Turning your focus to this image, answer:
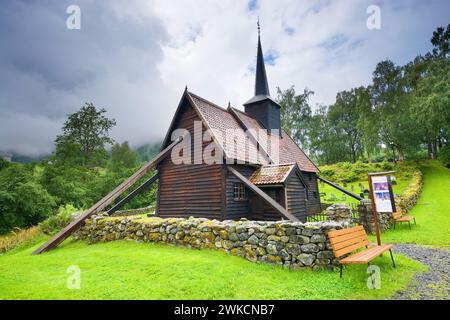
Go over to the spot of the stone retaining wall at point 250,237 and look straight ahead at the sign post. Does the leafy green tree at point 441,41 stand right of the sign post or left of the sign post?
left

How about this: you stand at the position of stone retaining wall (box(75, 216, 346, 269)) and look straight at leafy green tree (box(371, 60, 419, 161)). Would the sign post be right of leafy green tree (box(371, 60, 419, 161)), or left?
right

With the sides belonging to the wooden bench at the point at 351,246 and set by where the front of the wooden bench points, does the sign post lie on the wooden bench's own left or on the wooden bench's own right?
on the wooden bench's own left

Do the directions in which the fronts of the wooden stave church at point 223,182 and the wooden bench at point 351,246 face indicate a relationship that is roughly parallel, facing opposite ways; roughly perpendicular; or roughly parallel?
roughly parallel

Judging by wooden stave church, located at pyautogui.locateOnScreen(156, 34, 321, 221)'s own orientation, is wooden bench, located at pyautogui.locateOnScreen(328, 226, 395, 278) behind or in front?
in front
